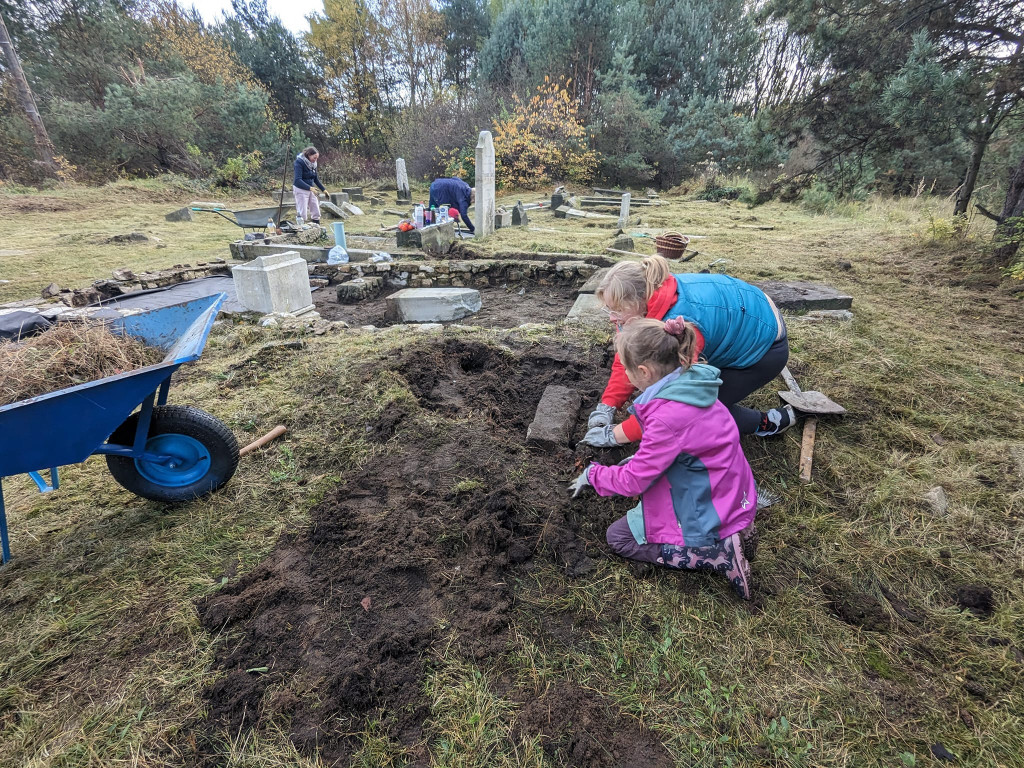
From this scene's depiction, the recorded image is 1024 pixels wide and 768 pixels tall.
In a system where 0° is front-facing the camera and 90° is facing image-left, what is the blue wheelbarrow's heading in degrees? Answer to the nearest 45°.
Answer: approximately 270°

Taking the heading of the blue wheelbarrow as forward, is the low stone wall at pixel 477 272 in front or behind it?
in front

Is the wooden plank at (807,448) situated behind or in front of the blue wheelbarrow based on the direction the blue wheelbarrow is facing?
in front

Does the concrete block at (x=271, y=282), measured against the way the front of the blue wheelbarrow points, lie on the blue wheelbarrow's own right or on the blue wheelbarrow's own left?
on the blue wheelbarrow's own left

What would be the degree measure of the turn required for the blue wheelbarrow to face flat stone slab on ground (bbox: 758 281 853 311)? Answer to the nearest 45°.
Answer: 0° — it already faces it

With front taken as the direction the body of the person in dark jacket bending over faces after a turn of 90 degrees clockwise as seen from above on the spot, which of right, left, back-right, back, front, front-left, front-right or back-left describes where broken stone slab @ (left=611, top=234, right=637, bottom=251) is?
front-left

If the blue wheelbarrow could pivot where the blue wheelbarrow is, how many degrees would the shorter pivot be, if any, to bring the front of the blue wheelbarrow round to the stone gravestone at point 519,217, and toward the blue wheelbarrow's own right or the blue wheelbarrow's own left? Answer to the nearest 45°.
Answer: approximately 45° to the blue wheelbarrow's own left

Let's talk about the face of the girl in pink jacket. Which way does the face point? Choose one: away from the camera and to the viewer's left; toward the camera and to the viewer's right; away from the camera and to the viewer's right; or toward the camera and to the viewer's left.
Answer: away from the camera and to the viewer's left

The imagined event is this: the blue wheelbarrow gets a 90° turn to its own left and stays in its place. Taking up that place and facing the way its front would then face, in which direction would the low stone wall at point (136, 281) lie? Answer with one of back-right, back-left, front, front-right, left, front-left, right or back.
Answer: front

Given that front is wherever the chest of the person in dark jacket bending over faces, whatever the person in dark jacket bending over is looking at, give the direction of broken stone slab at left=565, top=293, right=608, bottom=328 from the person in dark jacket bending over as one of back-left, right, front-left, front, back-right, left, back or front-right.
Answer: right

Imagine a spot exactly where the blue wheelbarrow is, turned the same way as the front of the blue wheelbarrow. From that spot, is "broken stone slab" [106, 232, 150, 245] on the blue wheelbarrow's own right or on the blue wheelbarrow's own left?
on the blue wheelbarrow's own left
